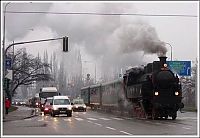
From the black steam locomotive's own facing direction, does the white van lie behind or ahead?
behind

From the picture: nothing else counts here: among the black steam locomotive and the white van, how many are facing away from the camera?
0

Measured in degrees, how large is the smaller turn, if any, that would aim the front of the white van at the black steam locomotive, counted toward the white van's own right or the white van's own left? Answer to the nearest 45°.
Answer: approximately 45° to the white van's own left

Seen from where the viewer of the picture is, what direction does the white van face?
facing the viewer

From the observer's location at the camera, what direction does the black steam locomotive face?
facing the viewer and to the right of the viewer
